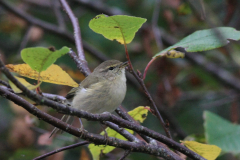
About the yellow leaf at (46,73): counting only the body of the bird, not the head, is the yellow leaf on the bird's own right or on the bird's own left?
on the bird's own right

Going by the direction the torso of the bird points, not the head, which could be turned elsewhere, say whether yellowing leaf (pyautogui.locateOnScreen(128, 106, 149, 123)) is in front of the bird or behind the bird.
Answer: in front

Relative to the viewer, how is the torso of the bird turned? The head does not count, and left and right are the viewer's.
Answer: facing the viewer and to the right of the viewer

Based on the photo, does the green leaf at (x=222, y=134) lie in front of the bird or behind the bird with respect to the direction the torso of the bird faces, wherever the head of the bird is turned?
in front

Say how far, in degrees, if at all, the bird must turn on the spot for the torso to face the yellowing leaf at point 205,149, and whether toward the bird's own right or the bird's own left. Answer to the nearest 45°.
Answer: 0° — it already faces it
